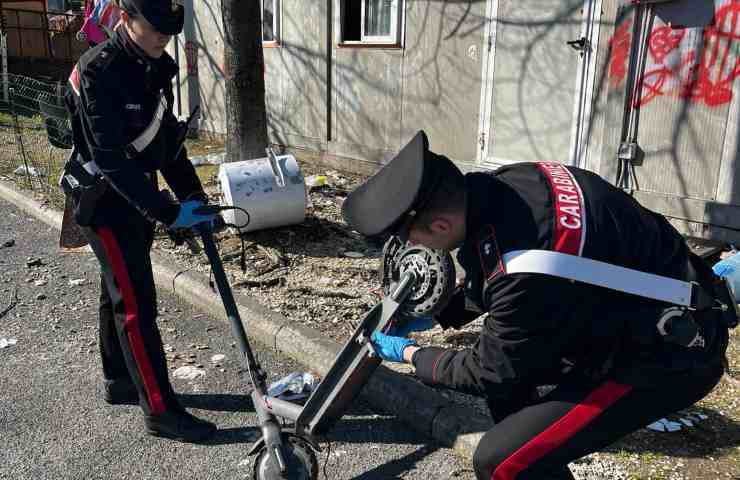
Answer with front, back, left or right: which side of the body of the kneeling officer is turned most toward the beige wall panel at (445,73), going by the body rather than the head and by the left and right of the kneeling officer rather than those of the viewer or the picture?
right

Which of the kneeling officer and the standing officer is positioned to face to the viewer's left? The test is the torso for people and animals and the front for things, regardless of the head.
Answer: the kneeling officer

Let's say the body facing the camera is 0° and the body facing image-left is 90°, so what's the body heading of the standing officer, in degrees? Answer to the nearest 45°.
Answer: approximately 315°

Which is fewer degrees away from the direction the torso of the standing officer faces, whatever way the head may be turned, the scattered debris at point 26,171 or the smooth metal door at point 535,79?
the smooth metal door

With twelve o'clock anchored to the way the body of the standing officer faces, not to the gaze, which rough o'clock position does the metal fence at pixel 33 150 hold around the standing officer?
The metal fence is roughly at 7 o'clock from the standing officer.

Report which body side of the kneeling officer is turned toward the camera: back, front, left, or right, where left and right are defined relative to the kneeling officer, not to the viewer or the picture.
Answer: left

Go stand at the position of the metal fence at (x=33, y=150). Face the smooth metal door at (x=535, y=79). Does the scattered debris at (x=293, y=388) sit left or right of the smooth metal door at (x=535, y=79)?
right

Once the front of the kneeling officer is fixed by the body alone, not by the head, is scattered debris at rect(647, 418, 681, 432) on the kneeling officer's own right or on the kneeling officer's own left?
on the kneeling officer's own right

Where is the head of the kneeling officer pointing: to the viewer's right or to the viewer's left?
to the viewer's left

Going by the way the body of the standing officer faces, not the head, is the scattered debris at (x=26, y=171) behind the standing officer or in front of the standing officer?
behind

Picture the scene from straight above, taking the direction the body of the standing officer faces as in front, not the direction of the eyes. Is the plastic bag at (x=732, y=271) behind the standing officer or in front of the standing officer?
in front

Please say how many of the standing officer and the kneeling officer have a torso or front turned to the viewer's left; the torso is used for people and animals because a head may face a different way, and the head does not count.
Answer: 1

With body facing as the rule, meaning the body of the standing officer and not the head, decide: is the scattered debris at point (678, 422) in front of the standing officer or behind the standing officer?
in front

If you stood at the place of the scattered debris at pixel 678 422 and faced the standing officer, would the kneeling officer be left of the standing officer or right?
left
